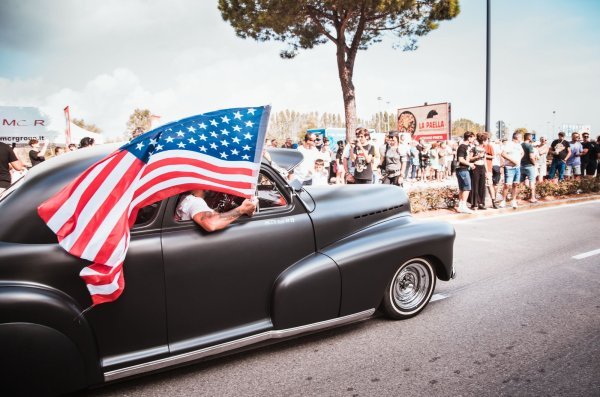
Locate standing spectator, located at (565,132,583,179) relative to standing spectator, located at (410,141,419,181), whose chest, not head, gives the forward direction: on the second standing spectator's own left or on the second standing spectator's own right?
on the second standing spectator's own left

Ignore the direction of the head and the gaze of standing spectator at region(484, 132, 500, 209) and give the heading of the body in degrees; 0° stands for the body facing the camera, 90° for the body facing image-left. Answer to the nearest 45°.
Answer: approximately 45°

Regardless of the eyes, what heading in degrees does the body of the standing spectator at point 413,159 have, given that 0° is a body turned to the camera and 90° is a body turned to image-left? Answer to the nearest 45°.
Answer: approximately 0°

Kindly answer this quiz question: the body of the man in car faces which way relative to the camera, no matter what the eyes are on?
to the viewer's right

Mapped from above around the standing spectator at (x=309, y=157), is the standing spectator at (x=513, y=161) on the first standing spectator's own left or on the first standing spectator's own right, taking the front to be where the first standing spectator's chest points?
on the first standing spectator's own left
